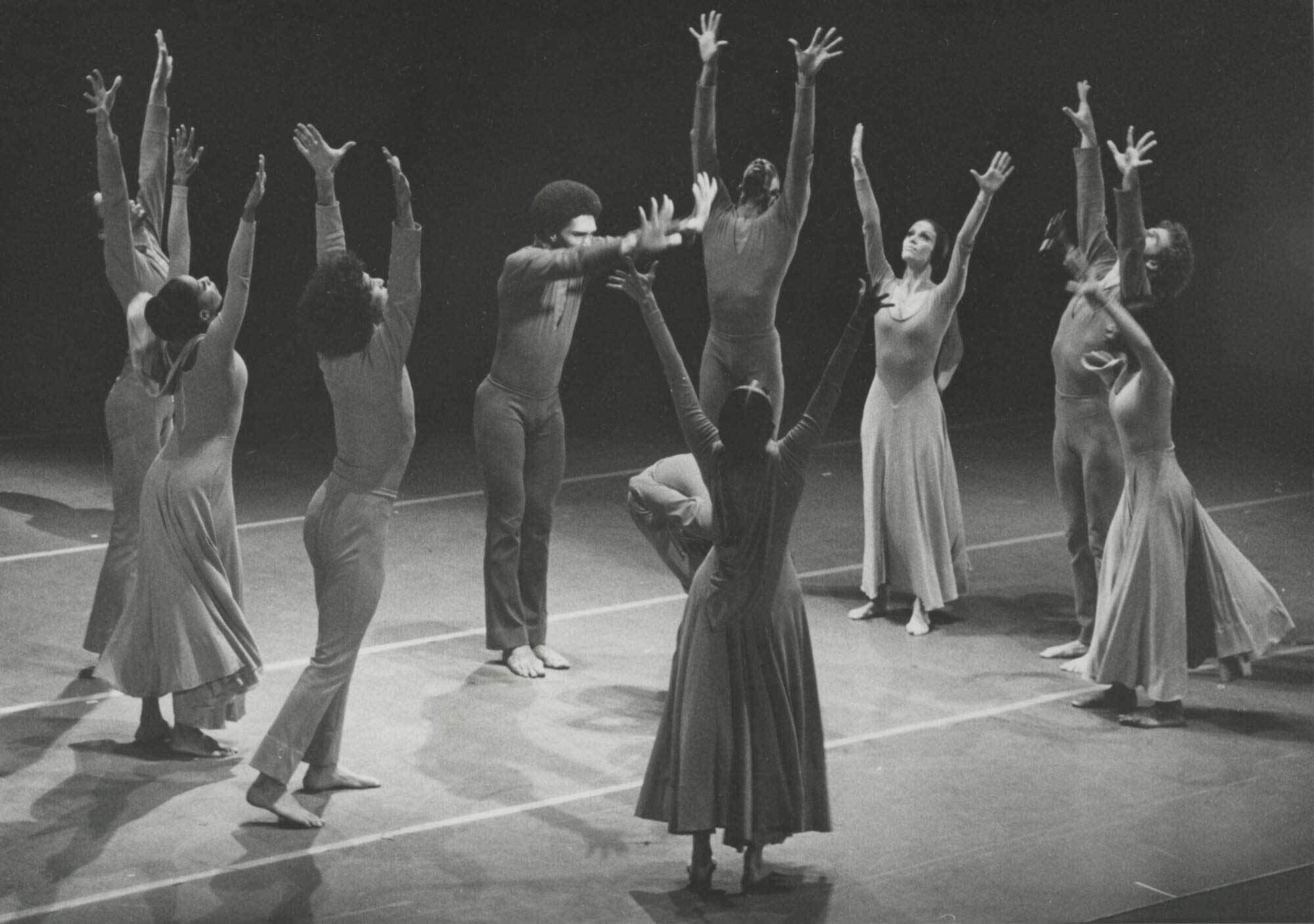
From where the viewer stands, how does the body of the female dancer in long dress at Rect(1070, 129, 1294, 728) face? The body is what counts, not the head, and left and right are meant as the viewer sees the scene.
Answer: facing to the left of the viewer

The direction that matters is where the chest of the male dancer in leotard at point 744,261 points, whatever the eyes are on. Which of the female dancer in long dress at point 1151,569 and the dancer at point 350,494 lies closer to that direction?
the dancer

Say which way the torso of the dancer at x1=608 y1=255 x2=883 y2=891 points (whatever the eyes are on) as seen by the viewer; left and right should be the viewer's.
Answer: facing away from the viewer

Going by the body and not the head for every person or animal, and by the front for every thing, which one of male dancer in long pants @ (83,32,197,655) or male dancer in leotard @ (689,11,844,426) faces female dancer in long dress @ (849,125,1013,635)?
male dancer in long pants @ (83,32,197,655)

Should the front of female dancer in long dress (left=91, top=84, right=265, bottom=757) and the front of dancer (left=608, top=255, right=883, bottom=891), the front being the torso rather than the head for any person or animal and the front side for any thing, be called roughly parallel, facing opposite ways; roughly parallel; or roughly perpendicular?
roughly perpendicular

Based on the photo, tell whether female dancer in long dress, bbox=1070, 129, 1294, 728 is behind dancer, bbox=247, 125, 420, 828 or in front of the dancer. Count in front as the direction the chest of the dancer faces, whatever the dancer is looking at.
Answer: in front

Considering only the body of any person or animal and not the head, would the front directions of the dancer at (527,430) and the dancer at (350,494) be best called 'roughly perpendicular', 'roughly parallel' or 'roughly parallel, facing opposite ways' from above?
roughly perpendicular

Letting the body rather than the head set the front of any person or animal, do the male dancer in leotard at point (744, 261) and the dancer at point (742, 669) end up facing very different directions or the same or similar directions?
very different directions

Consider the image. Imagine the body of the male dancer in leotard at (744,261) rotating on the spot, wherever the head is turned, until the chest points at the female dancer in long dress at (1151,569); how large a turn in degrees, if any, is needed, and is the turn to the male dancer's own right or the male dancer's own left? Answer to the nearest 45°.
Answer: approximately 90° to the male dancer's own left

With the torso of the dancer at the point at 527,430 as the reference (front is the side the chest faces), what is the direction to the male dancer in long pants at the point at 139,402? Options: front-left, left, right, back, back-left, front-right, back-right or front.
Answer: back-right

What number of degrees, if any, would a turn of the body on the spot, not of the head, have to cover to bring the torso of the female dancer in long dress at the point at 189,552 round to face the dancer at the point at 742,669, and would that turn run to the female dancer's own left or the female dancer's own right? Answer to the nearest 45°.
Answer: approximately 45° to the female dancer's own right

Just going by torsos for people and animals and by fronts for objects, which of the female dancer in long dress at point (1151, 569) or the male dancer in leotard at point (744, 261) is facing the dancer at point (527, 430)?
the female dancer in long dress
